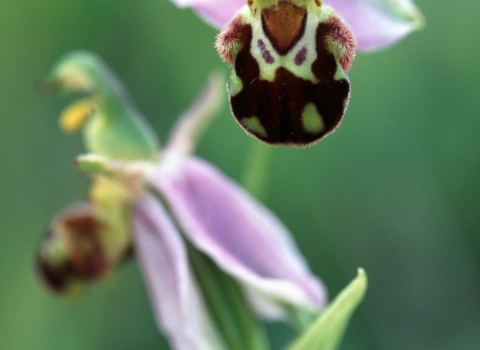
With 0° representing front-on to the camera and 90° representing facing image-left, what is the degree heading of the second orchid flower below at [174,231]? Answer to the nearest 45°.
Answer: approximately 90°
